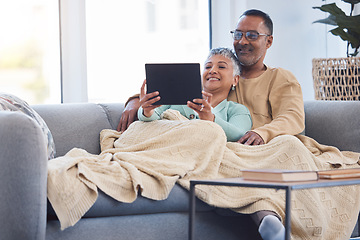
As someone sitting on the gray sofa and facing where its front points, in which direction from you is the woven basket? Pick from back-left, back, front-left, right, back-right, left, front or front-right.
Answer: back-left

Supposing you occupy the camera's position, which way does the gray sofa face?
facing the viewer
